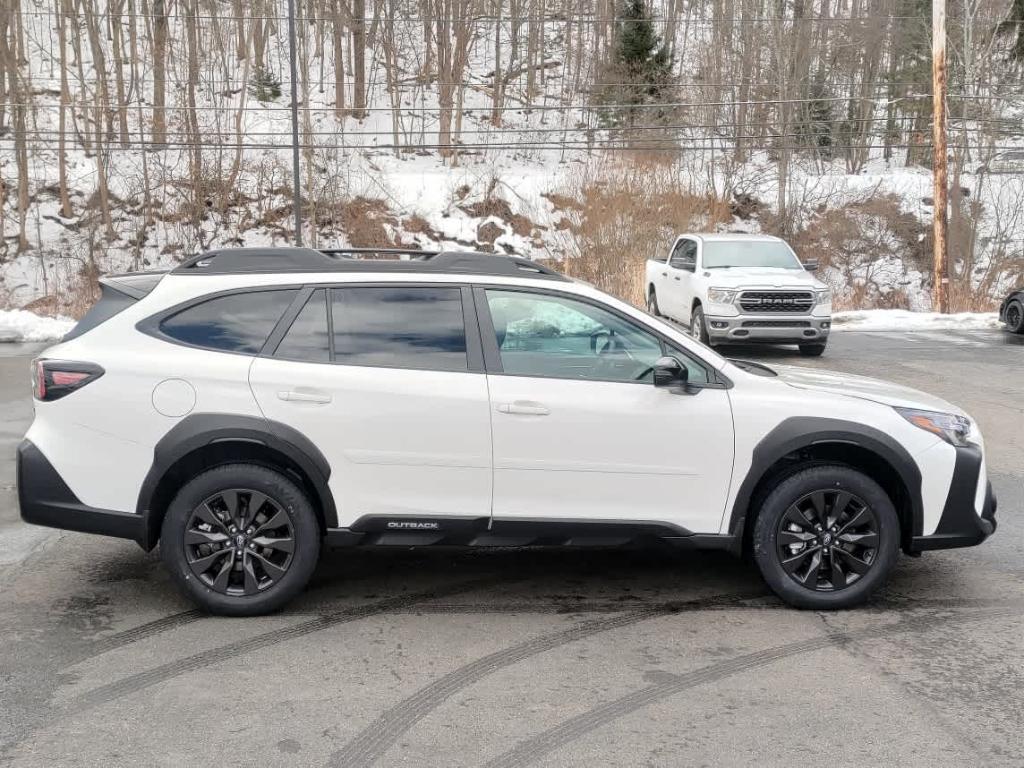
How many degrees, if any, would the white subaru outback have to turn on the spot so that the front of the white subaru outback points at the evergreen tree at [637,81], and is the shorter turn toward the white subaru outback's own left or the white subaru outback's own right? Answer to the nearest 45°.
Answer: approximately 90° to the white subaru outback's own left

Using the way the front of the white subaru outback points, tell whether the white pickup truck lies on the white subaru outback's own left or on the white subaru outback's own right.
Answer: on the white subaru outback's own left

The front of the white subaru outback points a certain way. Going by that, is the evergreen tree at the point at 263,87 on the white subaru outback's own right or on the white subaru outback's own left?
on the white subaru outback's own left

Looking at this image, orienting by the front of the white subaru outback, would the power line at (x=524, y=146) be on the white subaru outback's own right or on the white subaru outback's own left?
on the white subaru outback's own left

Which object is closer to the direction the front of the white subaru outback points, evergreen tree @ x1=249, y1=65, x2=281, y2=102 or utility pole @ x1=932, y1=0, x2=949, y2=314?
the utility pole

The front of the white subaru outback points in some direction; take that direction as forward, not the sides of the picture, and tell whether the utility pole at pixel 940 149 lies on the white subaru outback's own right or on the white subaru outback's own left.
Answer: on the white subaru outback's own left

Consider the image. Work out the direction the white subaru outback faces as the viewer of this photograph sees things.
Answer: facing to the right of the viewer

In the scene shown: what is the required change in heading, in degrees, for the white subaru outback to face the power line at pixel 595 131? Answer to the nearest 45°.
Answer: approximately 90° to its left
